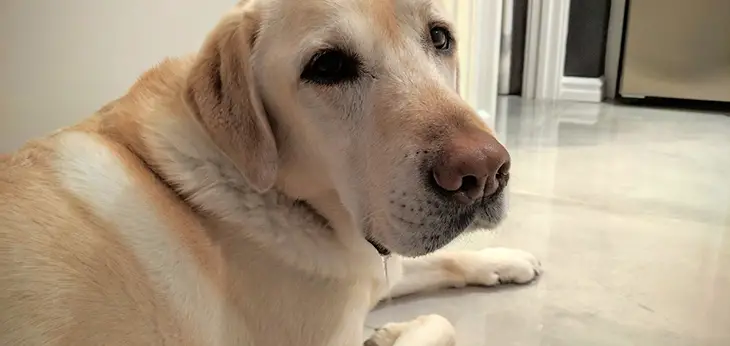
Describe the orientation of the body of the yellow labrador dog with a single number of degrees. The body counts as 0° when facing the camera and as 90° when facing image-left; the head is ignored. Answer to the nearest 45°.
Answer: approximately 270°

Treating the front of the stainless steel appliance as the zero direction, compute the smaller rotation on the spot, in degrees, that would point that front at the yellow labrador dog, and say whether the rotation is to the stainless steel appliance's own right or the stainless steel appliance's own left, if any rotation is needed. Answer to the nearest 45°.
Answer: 0° — it already faces it

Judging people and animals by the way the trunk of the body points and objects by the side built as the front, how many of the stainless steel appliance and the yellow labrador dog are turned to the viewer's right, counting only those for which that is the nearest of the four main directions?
1

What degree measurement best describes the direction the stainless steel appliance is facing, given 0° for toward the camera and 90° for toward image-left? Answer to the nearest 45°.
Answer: approximately 0°

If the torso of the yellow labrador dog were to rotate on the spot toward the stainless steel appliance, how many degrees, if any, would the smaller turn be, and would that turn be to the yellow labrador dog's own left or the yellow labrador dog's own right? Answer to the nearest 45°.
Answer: approximately 45° to the yellow labrador dog's own left
